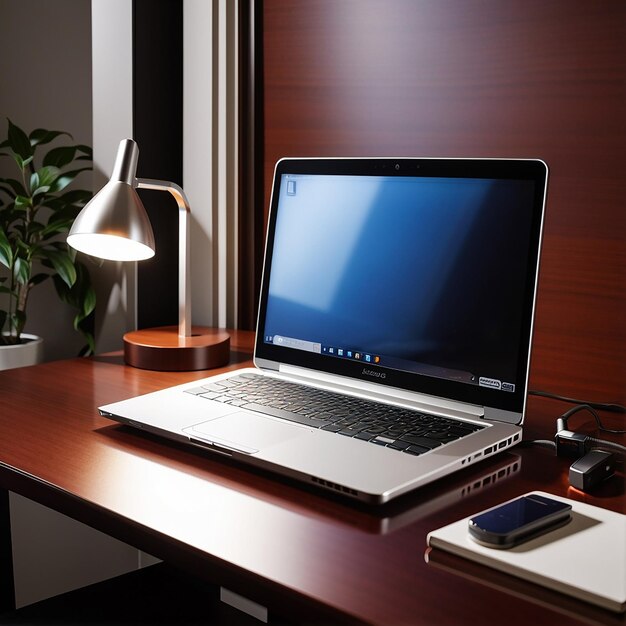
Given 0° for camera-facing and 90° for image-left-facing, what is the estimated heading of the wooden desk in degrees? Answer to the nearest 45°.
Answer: approximately 45°
